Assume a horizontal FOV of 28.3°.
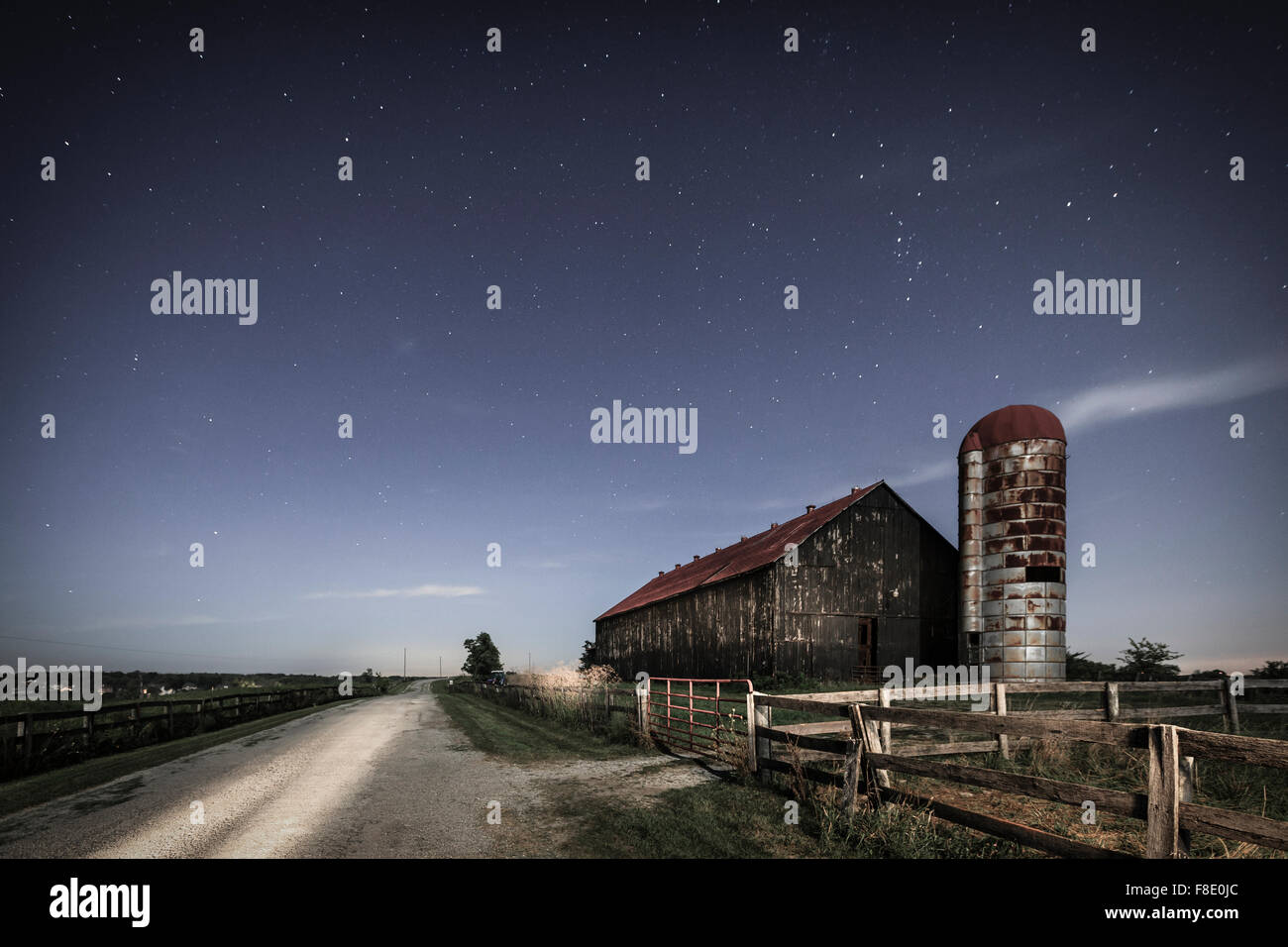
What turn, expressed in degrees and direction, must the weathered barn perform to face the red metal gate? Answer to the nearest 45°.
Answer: approximately 45° to its right

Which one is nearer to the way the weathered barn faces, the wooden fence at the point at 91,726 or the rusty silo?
the rusty silo

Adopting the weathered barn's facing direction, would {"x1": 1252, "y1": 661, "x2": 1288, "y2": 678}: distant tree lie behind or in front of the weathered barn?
behind

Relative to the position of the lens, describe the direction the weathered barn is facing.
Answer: facing the viewer and to the right of the viewer

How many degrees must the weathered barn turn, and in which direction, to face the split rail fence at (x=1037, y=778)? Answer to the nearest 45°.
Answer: approximately 45° to its right
